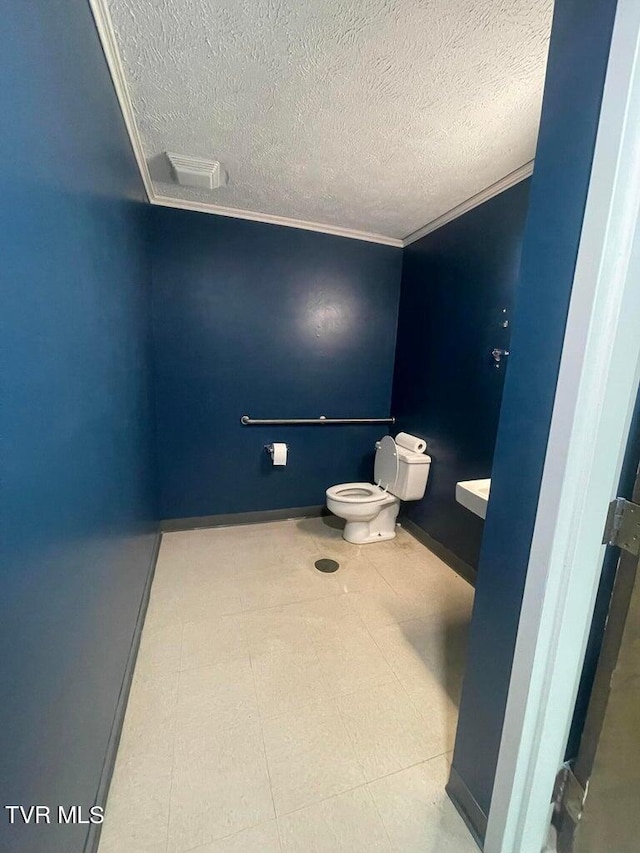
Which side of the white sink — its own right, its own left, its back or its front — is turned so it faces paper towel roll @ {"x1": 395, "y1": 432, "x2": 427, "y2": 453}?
right

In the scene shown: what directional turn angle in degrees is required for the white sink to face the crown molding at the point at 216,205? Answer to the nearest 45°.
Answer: approximately 45° to its right

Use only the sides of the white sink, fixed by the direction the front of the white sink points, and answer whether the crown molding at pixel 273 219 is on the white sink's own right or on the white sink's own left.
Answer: on the white sink's own right

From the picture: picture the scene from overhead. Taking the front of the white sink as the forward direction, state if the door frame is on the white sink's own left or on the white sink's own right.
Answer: on the white sink's own left

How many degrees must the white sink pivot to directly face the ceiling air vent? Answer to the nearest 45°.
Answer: approximately 45° to its right

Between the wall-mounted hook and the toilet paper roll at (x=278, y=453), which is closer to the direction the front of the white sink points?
the toilet paper roll

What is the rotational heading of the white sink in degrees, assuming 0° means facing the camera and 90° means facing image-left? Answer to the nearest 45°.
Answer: approximately 45°

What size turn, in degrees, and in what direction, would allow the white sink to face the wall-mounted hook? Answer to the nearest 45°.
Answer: approximately 135° to its right

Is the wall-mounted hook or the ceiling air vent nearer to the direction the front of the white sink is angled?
the ceiling air vent
